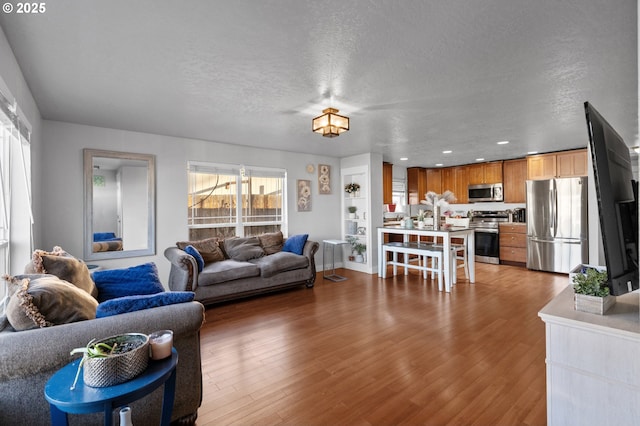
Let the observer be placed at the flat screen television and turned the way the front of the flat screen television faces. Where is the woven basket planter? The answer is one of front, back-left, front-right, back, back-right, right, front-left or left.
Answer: front-left

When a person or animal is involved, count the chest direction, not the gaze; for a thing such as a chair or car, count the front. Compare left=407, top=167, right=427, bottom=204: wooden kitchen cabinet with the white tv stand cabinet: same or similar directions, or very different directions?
very different directions

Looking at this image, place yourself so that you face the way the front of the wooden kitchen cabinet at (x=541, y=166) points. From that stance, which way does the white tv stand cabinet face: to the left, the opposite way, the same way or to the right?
to the right

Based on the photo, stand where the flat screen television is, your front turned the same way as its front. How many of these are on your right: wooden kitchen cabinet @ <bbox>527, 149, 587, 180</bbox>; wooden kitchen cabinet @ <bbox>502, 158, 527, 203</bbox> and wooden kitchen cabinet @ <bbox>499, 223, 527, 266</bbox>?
3

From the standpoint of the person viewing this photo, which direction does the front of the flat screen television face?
facing to the left of the viewer

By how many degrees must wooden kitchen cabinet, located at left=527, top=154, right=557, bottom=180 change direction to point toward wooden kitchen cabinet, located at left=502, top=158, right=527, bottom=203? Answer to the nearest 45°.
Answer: approximately 135° to its right
